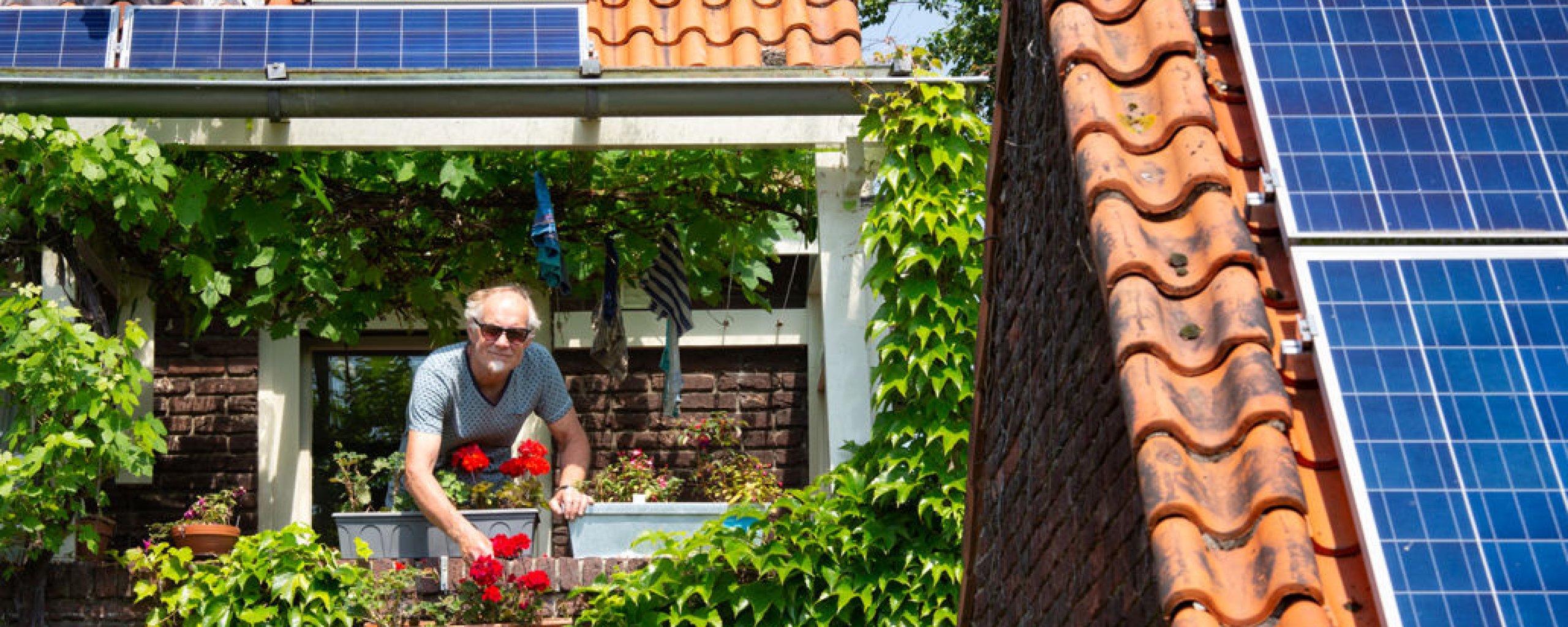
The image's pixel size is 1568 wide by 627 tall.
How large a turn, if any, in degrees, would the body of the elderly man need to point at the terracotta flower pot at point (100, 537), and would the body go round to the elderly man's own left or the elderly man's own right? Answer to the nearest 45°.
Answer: approximately 135° to the elderly man's own right

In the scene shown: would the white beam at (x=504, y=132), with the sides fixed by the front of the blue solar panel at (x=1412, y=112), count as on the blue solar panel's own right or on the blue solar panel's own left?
on the blue solar panel's own right

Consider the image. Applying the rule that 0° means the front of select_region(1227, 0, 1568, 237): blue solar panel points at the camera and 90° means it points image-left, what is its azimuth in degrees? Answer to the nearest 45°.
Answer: approximately 0°
